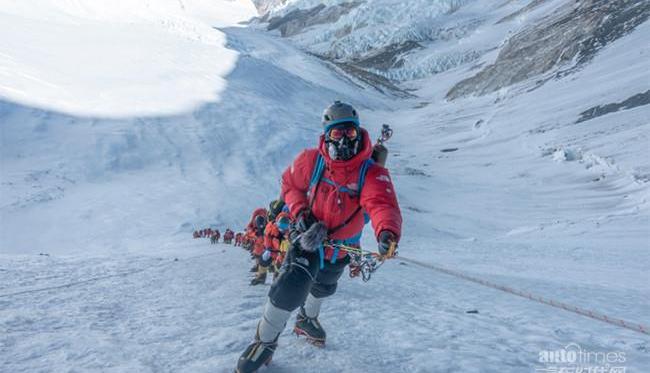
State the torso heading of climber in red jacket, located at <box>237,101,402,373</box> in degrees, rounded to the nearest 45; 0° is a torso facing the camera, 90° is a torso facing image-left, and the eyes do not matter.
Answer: approximately 0°
